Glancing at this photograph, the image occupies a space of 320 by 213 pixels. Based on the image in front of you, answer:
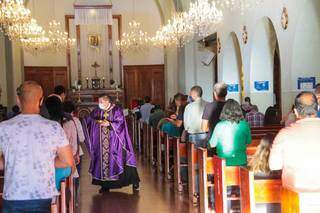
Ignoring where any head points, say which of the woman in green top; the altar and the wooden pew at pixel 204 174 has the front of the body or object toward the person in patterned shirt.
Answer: the altar

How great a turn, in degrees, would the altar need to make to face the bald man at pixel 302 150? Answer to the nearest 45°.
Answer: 0° — it already faces them

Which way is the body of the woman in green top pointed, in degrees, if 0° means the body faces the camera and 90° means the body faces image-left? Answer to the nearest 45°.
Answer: approximately 180°

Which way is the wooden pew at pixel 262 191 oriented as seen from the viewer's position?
away from the camera

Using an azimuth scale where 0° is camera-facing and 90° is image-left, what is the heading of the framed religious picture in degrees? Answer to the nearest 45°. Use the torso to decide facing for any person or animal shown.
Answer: approximately 0°

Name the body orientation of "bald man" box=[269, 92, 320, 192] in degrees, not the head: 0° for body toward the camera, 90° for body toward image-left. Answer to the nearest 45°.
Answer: approximately 180°

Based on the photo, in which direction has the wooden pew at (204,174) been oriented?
away from the camera

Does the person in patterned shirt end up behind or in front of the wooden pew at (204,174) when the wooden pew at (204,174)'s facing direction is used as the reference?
behind

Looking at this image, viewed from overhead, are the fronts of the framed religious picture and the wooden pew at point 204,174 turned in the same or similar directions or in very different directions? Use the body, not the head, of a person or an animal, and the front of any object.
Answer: very different directions

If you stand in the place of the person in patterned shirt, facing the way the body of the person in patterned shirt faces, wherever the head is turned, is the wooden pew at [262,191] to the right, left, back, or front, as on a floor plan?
right

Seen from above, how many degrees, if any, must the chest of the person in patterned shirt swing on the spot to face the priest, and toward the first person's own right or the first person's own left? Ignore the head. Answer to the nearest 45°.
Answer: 0° — they already face them

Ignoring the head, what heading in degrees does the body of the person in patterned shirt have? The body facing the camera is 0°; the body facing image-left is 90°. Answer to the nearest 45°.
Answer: approximately 180°

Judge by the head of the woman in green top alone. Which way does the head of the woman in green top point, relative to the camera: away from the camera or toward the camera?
away from the camera
